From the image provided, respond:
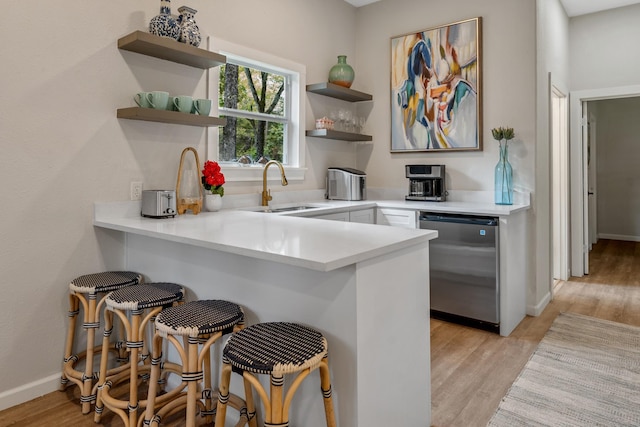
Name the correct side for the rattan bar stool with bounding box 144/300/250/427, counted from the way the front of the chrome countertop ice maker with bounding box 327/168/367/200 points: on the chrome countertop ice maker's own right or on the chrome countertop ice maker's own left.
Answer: on the chrome countertop ice maker's own right

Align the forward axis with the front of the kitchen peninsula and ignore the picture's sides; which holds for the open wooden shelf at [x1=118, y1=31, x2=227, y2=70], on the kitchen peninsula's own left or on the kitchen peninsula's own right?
on the kitchen peninsula's own right
